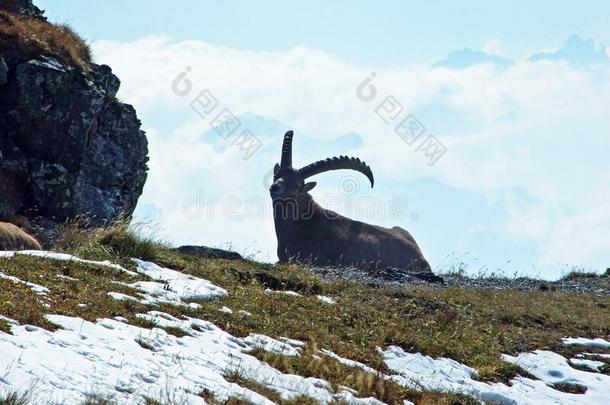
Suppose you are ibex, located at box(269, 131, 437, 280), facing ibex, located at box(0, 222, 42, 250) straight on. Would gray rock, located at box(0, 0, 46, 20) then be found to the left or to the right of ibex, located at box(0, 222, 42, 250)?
right

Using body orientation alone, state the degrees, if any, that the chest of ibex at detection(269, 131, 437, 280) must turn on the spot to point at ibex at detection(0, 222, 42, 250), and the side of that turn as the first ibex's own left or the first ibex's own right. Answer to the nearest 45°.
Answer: approximately 45° to the first ibex's own left

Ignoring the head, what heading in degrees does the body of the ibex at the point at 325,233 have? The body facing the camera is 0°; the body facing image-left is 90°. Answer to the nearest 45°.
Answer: approximately 90°

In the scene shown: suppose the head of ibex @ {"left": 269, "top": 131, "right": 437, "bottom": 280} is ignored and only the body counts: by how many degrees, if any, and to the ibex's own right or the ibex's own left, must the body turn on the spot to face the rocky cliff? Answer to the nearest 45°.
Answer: approximately 45° to the ibex's own left

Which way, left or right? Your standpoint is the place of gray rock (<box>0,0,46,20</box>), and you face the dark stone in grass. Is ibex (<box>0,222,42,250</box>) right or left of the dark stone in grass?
right
